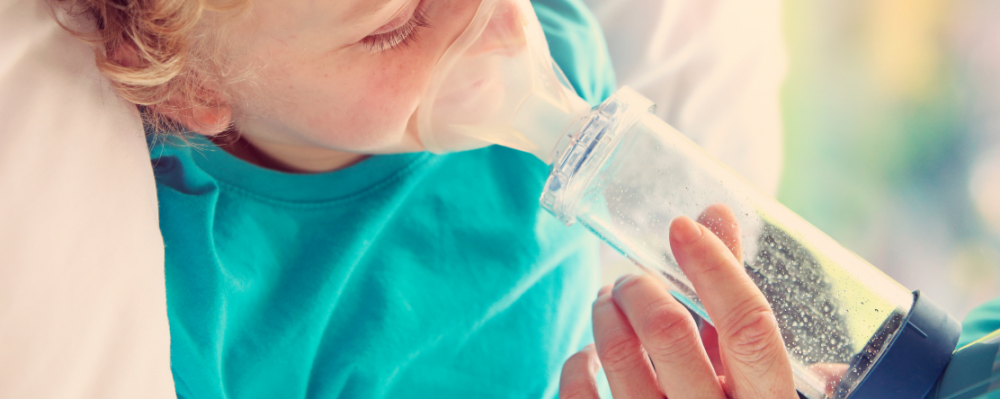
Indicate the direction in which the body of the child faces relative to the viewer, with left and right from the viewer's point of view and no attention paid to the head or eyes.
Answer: facing the viewer and to the right of the viewer
